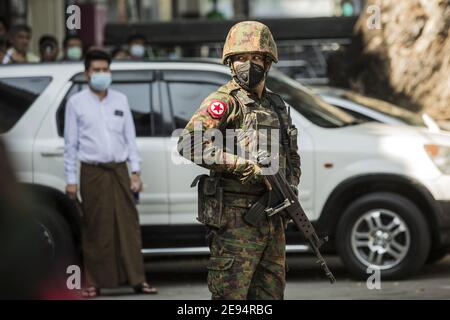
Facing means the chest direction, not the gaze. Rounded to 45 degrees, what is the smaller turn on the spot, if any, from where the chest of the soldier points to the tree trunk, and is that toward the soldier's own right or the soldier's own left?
approximately 135° to the soldier's own left

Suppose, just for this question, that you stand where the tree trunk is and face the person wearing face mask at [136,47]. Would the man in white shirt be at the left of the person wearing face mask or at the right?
left

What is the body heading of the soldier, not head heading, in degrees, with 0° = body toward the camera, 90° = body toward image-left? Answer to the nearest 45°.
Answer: approximately 315°

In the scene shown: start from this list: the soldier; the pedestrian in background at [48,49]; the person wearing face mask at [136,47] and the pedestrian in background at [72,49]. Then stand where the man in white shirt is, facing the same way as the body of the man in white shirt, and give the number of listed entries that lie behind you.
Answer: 3

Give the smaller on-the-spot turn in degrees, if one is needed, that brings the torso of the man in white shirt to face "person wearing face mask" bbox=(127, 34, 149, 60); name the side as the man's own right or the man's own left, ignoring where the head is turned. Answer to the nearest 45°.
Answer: approximately 180°

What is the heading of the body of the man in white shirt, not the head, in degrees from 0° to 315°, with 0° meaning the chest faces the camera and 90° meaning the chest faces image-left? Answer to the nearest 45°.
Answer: approximately 0°

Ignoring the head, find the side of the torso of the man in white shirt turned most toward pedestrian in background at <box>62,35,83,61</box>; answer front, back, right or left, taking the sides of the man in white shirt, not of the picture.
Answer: back

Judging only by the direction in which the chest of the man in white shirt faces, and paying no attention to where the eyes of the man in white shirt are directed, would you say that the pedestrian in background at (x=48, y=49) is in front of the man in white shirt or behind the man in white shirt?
behind

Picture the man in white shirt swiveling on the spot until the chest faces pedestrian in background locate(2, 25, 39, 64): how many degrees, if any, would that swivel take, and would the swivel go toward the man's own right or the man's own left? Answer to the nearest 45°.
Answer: approximately 180°
